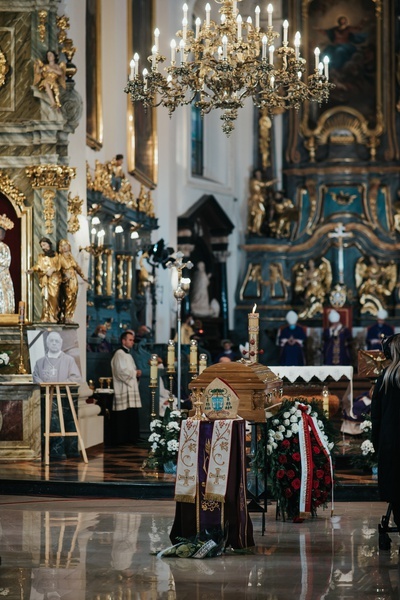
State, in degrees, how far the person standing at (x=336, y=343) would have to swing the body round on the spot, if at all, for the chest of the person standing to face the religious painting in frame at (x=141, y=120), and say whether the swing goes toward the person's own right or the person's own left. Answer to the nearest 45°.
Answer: approximately 45° to the person's own right

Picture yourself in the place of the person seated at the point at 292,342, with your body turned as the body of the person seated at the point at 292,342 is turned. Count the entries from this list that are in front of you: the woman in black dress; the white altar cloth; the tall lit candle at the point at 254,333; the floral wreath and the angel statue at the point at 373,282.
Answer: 4

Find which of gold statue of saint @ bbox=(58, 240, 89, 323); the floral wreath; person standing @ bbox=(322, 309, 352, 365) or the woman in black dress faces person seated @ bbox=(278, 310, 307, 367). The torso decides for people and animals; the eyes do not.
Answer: the woman in black dress

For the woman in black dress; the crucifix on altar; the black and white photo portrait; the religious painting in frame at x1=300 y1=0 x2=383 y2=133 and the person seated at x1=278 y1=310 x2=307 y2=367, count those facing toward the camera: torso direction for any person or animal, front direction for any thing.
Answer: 4

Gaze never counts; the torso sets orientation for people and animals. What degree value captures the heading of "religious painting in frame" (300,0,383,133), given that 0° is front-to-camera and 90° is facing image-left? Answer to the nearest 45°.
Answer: approximately 0°

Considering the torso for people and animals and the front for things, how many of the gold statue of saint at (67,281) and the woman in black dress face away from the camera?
1

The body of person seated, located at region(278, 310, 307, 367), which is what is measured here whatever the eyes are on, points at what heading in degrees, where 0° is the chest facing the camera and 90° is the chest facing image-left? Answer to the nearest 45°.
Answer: approximately 0°
